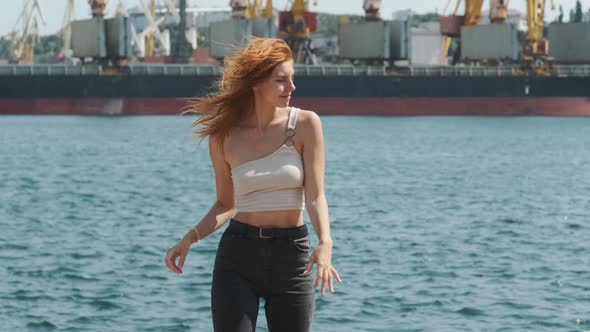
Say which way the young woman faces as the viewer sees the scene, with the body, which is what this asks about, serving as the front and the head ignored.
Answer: toward the camera
